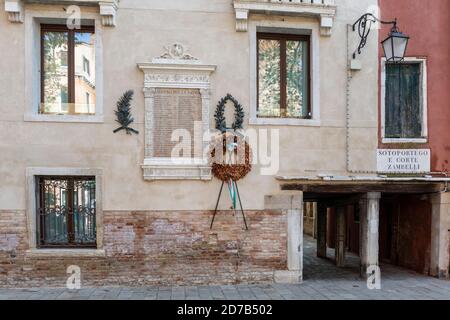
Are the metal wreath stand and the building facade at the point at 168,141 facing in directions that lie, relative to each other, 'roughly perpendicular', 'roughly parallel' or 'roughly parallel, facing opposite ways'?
roughly parallel

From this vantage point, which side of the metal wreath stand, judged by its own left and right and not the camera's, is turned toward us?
front
